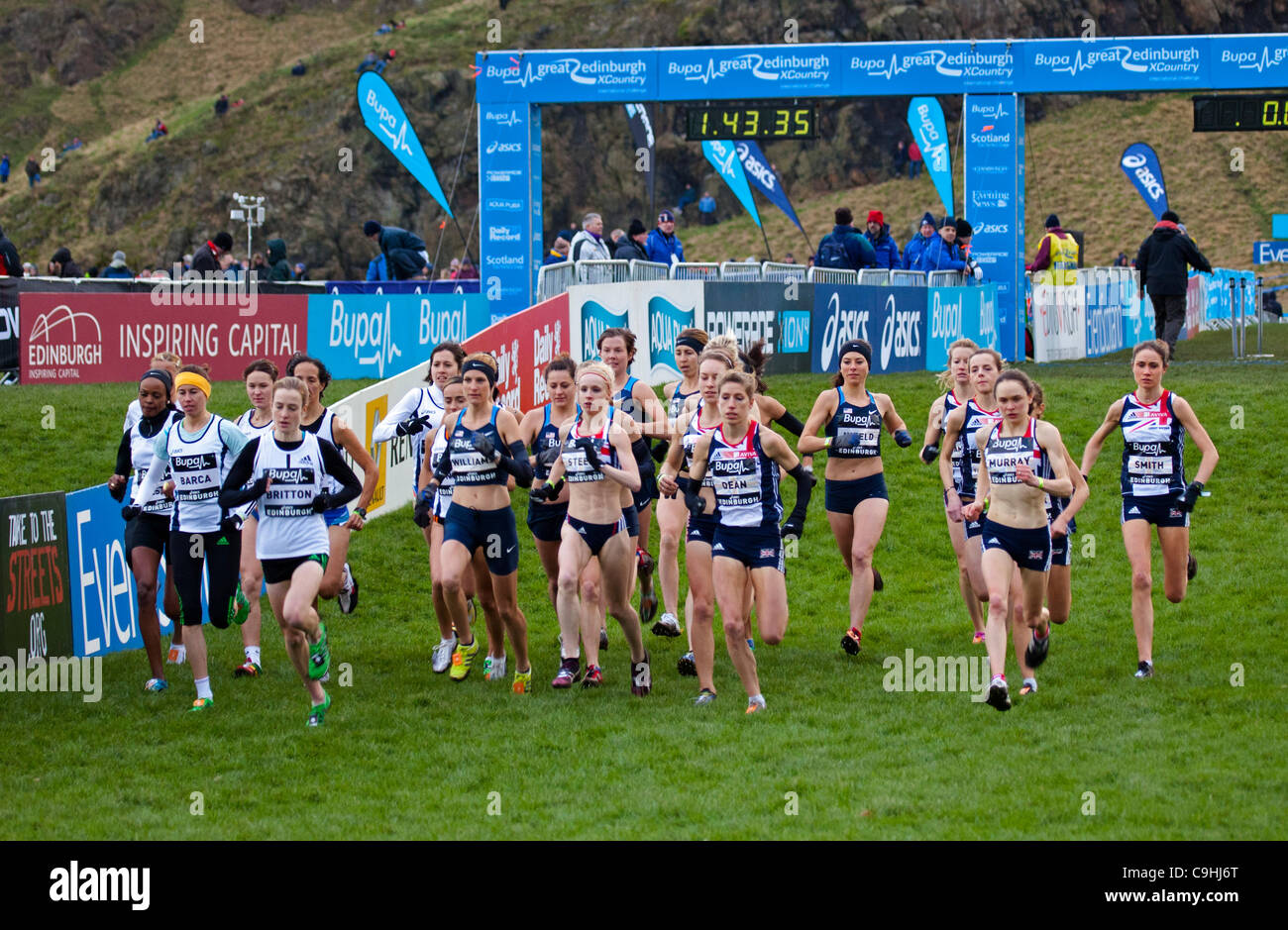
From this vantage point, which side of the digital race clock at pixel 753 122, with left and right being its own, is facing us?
front

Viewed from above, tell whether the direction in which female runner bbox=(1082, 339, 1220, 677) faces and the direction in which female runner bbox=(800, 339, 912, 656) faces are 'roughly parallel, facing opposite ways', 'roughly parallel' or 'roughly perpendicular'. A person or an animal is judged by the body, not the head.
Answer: roughly parallel

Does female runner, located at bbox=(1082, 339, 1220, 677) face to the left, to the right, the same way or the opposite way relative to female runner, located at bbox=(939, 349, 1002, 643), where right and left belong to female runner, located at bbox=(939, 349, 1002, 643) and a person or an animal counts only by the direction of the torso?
the same way

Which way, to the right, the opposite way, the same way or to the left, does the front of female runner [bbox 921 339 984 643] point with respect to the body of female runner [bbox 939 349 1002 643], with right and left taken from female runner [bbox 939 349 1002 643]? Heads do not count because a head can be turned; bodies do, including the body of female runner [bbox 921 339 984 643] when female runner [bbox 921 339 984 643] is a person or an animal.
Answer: the same way

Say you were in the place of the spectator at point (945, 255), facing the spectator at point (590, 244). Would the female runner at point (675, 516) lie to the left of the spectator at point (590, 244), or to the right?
left

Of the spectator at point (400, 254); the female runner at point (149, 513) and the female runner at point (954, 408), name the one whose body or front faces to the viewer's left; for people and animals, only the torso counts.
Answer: the spectator

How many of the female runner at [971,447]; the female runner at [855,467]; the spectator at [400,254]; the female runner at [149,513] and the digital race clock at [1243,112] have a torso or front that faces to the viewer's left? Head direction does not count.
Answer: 1

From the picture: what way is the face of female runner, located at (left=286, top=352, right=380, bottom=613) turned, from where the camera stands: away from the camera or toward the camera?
toward the camera

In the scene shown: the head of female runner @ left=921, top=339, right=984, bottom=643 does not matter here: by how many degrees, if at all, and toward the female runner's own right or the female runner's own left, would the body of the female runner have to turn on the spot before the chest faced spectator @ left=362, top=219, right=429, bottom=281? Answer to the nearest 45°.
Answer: approximately 135° to the female runner's own right

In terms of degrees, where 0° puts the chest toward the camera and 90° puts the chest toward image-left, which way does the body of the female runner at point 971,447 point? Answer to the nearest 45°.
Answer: approximately 0°

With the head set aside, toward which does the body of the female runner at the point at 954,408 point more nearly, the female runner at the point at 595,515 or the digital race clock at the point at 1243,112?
the female runner

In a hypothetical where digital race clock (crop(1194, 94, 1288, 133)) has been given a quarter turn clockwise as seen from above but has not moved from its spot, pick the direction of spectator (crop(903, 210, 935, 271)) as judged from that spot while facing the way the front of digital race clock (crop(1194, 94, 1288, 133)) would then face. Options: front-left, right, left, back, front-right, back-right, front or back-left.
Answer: front

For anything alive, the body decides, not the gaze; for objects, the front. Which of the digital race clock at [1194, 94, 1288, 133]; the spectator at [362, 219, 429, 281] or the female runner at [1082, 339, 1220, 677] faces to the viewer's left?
the spectator

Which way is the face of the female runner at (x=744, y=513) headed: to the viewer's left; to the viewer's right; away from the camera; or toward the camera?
toward the camera

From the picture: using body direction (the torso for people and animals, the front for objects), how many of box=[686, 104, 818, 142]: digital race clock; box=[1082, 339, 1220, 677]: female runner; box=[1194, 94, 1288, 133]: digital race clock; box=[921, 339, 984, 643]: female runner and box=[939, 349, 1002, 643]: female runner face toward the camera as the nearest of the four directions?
5

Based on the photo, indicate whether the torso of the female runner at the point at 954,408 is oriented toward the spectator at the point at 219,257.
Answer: no

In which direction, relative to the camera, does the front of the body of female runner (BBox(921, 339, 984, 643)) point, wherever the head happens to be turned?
toward the camera
